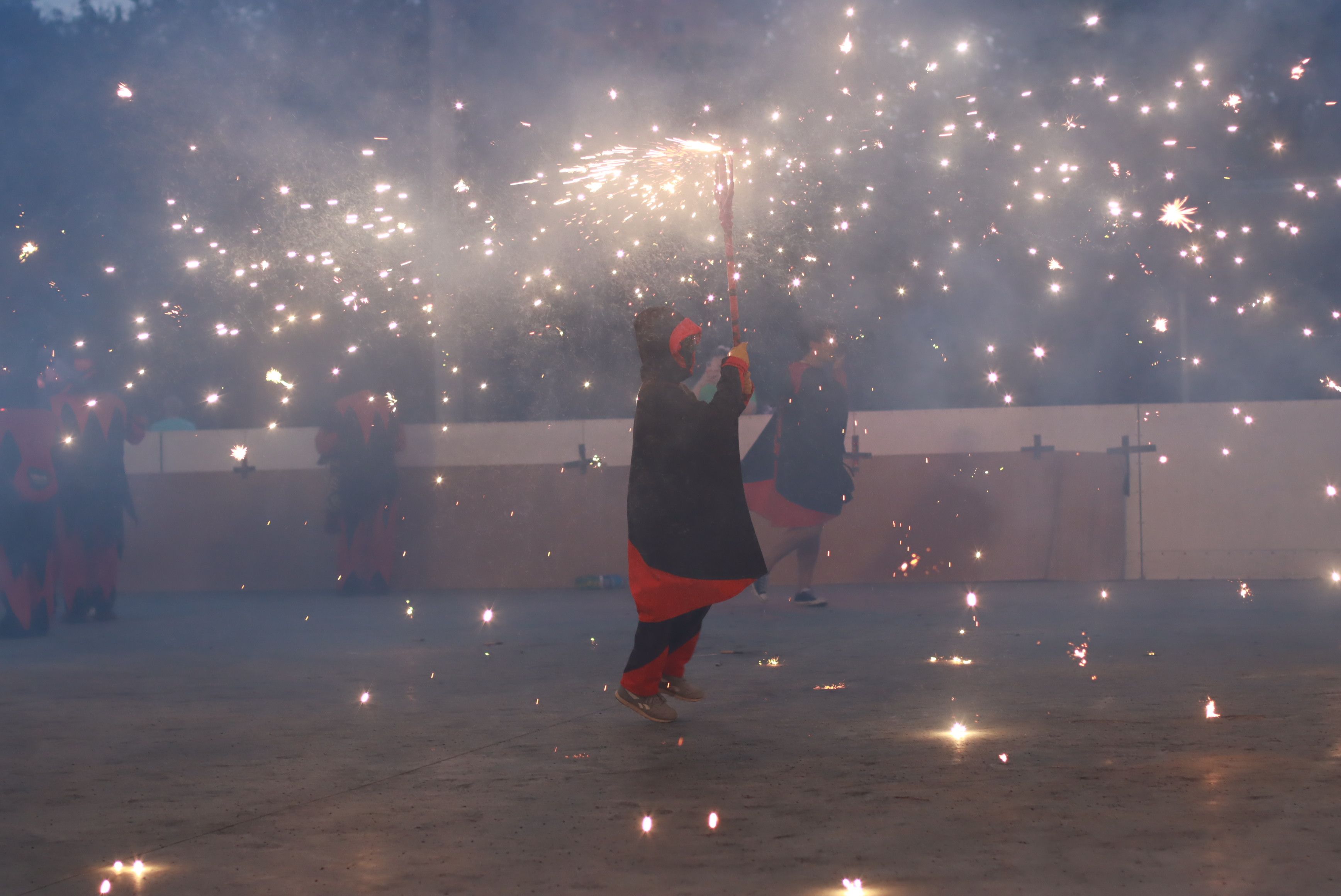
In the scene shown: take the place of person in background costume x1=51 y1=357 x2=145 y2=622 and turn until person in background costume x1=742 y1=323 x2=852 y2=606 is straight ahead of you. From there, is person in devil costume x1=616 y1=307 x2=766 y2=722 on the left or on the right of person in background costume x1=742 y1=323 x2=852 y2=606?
right

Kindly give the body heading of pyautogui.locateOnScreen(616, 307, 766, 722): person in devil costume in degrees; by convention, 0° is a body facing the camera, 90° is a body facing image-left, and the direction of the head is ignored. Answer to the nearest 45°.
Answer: approximately 270°

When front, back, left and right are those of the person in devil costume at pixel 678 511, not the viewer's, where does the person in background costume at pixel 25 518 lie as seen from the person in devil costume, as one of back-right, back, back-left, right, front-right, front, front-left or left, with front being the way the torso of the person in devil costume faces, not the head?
back-left

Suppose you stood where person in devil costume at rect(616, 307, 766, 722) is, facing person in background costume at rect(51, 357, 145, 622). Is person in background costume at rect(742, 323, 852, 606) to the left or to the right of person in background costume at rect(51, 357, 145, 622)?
right

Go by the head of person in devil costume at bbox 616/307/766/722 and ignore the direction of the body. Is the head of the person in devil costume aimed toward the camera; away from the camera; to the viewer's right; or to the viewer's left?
to the viewer's right
